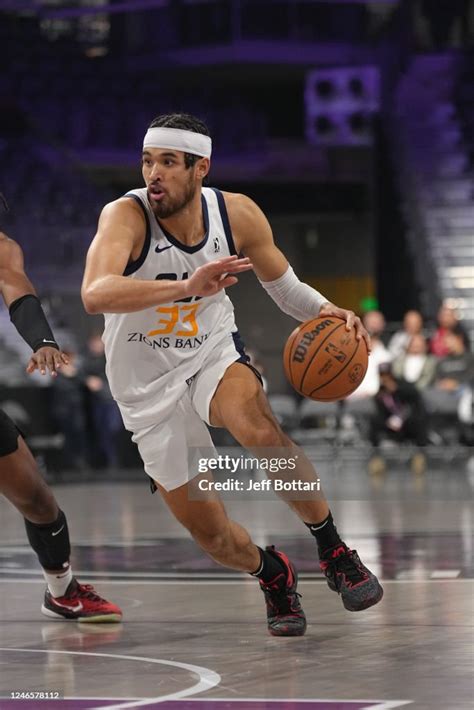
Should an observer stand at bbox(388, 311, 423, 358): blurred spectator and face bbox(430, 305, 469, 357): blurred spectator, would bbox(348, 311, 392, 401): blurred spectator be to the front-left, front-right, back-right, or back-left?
back-right

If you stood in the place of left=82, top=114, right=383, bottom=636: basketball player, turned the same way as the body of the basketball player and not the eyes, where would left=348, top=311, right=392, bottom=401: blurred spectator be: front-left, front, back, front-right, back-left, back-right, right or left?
back

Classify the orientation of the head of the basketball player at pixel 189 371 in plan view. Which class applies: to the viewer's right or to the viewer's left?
to the viewer's left

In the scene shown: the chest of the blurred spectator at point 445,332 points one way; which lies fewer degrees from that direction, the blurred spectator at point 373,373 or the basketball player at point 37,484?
the basketball player

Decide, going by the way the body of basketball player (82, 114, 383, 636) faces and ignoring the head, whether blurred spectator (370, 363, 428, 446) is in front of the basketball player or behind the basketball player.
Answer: behind

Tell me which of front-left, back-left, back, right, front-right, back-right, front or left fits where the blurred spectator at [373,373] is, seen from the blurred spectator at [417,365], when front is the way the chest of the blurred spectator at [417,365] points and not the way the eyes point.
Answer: right

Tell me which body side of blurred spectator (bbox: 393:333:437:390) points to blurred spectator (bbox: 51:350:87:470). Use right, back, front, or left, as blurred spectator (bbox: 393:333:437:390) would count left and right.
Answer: right

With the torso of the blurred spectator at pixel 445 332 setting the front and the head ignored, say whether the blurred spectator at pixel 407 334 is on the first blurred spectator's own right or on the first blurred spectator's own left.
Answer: on the first blurred spectator's own right

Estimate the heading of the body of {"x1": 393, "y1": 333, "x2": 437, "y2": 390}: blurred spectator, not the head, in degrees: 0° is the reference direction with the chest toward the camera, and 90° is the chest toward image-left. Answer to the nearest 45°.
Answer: approximately 0°

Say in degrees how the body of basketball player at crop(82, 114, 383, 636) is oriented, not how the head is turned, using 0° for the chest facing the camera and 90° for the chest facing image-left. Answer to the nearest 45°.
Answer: approximately 0°
